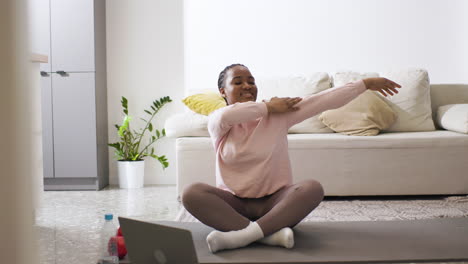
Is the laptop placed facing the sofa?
yes

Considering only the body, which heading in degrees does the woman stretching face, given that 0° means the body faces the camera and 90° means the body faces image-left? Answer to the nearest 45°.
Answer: approximately 0°

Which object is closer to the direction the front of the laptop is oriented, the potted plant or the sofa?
the sofa

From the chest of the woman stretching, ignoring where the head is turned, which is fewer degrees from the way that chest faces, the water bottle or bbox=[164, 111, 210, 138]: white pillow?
the water bottle

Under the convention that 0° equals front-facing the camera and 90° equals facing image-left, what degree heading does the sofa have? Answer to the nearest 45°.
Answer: approximately 0°

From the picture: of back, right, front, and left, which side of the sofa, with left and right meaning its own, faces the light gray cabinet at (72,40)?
right

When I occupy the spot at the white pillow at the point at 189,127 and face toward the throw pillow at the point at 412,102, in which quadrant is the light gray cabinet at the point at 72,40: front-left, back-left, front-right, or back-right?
back-left

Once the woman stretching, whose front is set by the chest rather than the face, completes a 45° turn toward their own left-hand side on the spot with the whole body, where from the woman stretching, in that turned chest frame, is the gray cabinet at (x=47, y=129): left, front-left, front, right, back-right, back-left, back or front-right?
back

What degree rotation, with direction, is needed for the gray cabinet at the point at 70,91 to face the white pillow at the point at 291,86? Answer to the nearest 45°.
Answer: approximately 45° to its left
